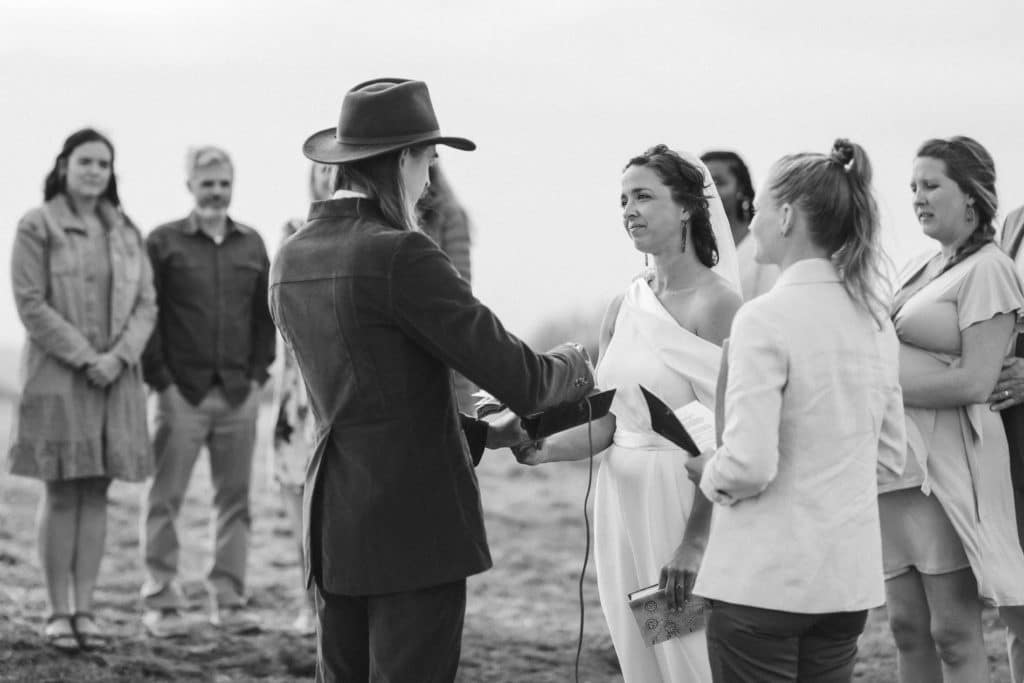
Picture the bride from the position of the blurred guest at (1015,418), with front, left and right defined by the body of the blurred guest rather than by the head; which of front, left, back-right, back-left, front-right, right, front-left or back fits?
front

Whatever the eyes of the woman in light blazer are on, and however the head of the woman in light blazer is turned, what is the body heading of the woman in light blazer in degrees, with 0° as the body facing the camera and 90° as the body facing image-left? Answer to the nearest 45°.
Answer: approximately 135°

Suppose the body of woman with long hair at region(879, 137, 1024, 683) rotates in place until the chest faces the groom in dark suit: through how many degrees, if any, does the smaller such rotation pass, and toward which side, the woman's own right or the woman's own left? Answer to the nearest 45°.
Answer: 0° — they already face them

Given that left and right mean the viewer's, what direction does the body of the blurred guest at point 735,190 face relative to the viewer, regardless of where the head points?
facing the viewer and to the left of the viewer

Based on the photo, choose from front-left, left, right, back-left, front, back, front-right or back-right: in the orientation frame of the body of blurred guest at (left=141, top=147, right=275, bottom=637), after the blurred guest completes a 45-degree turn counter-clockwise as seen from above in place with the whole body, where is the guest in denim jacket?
right

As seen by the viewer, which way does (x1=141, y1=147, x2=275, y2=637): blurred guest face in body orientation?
toward the camera

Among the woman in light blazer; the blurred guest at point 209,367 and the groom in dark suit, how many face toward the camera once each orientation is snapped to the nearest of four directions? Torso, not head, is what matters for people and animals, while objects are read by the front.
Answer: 1

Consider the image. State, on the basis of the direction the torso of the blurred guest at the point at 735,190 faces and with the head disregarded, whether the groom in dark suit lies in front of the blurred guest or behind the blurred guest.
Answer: in front

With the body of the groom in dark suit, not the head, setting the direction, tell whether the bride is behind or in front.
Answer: in front

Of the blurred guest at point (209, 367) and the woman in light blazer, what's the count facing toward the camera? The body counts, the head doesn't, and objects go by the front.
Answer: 1

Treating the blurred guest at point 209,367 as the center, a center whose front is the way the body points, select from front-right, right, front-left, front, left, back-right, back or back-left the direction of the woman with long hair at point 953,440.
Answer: front-left

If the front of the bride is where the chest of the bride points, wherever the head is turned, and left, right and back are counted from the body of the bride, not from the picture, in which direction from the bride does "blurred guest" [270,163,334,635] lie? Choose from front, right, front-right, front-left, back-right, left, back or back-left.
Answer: right

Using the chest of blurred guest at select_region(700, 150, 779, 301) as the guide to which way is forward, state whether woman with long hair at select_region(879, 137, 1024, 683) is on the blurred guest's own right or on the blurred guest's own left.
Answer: on the blurred guest's own left

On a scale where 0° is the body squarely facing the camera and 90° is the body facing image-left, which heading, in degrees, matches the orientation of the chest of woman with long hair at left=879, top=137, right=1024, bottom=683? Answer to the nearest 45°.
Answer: approximately 45°

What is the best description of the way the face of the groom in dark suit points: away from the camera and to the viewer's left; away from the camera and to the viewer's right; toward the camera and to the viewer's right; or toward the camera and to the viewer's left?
away from the camera and to the viewer's right

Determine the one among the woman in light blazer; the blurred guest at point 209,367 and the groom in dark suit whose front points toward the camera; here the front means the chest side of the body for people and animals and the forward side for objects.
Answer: the blurred guest

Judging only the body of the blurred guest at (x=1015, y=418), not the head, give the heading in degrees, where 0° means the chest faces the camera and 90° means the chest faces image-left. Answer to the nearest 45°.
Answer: approximately 45°
